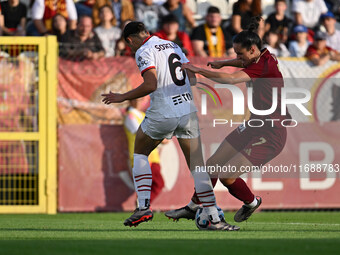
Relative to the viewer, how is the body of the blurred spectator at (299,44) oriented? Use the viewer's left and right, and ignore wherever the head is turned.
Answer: facing the viewer

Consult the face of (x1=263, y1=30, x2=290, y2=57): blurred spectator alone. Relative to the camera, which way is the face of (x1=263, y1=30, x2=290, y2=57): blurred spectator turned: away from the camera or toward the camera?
toward the camera

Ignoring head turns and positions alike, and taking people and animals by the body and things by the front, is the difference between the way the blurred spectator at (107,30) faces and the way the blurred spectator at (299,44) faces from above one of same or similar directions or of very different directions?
same or similar directions

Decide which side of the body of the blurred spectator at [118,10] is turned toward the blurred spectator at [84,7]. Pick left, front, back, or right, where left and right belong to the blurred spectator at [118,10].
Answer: right

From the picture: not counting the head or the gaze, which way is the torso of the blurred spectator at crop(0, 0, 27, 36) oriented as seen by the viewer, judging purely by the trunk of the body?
toward the camera

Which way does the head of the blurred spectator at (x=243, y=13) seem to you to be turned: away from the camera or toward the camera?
toward the camera

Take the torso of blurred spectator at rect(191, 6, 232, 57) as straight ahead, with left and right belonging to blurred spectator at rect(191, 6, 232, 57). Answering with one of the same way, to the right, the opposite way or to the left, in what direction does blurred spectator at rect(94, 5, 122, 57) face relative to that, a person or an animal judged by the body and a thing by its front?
the same way

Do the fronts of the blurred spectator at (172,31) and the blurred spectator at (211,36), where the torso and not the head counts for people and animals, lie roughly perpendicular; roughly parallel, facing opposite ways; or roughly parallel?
roughly parallel

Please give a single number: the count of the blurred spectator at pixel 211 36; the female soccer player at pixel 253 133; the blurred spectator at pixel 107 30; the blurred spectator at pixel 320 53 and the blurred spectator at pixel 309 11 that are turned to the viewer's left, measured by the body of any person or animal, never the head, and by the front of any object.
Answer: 1

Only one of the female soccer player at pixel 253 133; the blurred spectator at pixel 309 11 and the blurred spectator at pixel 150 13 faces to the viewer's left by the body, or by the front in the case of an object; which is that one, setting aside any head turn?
the female soccer player

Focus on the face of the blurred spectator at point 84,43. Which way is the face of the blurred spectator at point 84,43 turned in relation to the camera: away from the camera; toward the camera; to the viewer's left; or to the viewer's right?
toward the camera

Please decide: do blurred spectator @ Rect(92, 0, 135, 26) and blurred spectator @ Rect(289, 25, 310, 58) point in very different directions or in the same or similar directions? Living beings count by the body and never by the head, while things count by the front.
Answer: same or similar directions

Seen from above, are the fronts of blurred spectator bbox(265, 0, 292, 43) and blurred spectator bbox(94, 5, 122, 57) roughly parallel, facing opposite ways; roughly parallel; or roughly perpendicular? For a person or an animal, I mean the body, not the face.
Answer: roughly parallel

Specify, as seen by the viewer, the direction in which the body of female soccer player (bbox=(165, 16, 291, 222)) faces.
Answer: to the viewer's left

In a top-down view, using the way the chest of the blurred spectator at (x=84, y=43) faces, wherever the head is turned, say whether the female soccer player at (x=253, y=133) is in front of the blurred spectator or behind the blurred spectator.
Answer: in front

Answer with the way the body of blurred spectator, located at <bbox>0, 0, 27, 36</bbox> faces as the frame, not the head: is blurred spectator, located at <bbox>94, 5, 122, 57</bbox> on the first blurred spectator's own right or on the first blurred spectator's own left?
on the first blurred spectator's own left

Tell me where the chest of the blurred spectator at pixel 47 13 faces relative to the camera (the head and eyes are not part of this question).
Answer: toward the camera

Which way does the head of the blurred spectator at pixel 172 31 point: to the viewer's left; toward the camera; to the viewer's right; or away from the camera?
toward the camera

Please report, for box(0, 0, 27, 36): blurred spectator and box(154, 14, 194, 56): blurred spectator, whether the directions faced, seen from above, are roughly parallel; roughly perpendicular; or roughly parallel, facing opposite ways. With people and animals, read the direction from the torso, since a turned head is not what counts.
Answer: roughly parallel
